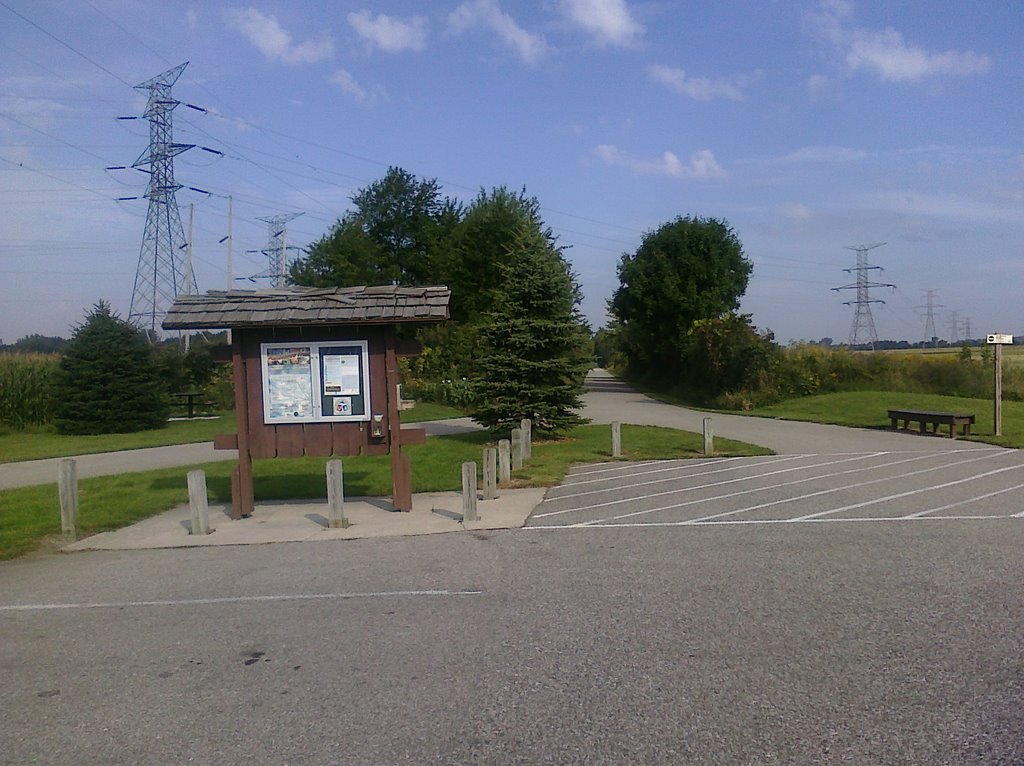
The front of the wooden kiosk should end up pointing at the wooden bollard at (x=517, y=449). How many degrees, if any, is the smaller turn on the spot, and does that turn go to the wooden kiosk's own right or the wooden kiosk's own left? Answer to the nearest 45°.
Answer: approximately 135° to the wooden kiosk's own left

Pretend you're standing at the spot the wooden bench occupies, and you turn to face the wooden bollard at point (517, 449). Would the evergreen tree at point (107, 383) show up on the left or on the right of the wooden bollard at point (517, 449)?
right

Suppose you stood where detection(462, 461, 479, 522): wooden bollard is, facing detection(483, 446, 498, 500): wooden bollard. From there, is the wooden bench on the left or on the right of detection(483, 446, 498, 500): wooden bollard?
right

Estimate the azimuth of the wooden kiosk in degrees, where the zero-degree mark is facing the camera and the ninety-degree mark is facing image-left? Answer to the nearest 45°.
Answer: approximately 0°

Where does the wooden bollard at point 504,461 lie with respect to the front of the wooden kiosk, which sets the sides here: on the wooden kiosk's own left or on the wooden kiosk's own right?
on the wooden kiosk's own left

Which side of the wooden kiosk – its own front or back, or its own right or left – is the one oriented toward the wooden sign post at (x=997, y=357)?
left
